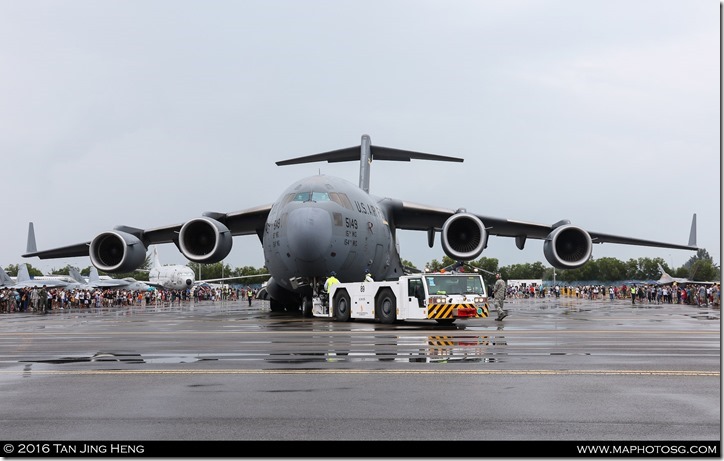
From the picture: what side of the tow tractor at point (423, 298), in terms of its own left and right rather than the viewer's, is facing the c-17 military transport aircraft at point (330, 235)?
back

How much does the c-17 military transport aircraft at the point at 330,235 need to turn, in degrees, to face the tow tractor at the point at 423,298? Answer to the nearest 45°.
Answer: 0° — it already faces it

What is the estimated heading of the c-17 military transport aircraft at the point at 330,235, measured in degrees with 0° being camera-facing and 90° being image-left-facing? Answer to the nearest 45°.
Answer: approximately 0°

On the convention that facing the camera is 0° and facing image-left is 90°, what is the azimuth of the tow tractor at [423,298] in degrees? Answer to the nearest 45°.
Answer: approximately 315°
